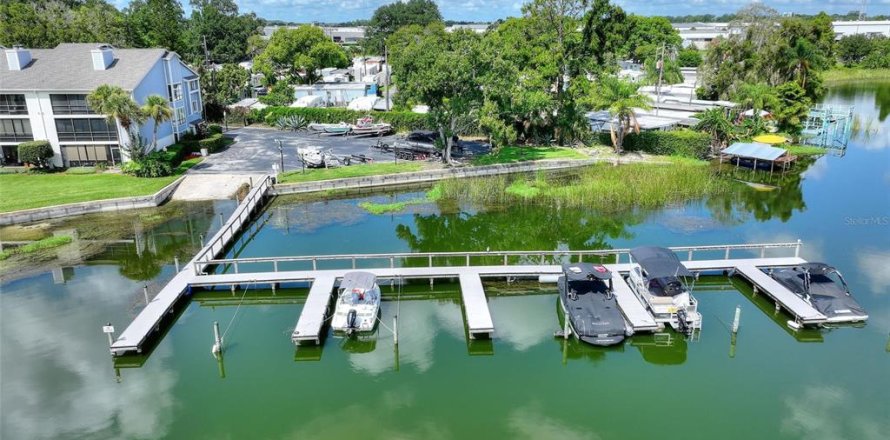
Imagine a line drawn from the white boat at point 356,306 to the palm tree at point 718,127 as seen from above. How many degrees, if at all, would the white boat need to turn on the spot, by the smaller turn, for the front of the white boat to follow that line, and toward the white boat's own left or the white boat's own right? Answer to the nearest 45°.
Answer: approximately 45° to the white boat's own right

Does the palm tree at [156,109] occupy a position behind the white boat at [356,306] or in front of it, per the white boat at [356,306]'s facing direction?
in front

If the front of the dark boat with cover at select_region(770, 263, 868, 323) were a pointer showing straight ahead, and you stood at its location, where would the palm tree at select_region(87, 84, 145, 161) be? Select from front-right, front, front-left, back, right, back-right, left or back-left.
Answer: front-left

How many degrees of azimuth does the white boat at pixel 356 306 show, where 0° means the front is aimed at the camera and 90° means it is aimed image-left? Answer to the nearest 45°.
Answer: approximately 180°

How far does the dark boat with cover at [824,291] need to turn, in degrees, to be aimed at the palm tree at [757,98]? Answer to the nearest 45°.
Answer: approximately 45° to its right

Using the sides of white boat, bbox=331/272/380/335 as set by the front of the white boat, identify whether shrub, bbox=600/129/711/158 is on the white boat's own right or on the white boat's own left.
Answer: on the white boat's own right

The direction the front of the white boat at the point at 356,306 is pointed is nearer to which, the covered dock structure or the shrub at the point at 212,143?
the shrub

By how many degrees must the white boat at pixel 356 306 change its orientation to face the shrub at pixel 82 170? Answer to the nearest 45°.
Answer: approximately 45° to its left

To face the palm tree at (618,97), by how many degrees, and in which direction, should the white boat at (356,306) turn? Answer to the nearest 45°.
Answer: approximately 45° to its right

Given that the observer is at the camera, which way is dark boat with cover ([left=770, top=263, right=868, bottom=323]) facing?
facing away from the viewer and to the left of the viewer

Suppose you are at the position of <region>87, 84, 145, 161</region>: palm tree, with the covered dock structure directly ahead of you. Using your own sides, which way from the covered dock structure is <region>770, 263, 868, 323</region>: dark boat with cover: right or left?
right

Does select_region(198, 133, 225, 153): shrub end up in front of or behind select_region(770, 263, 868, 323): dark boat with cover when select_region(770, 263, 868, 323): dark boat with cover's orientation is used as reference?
in front

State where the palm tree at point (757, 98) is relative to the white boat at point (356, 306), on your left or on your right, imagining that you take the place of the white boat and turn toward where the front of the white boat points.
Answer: on your right

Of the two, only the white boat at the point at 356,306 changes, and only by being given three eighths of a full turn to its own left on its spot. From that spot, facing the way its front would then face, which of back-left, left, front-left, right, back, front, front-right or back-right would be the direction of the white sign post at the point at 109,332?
front-right

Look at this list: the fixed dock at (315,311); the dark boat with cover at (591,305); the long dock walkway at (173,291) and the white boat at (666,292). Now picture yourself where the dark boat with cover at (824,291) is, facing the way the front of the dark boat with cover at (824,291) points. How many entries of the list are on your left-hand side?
4
